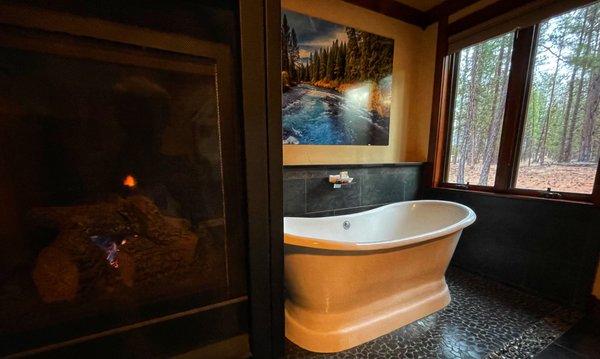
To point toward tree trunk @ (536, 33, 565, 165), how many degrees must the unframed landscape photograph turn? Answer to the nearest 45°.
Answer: approximately 45° to its left

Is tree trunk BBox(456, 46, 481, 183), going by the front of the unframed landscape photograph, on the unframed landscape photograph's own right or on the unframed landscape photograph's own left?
on the unframed landscape photograph's own left

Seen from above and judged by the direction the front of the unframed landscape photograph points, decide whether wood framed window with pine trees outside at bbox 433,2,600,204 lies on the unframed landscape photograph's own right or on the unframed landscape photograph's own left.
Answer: on the unframed landscape photograph's own left

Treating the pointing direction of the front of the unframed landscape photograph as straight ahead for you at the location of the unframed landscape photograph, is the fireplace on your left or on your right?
on your right

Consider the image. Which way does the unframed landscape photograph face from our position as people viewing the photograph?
facing the viewer and to the right of the viewer

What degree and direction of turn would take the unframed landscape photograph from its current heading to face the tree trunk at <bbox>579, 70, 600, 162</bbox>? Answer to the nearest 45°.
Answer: approximately 45° to its left

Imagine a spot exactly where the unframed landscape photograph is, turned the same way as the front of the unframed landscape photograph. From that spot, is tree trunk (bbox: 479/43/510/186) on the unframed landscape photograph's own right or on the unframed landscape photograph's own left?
on the unframed landscape photograph's own left
